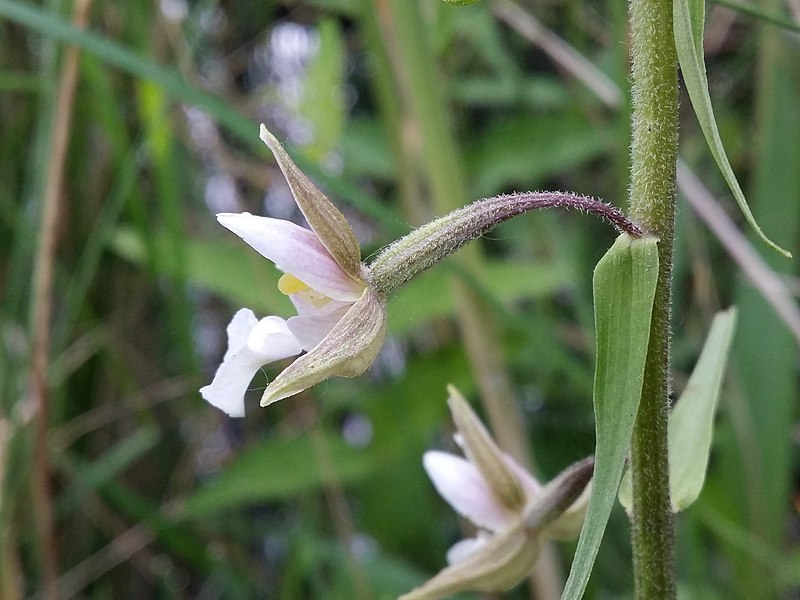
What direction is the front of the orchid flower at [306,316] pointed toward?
to the viewer's left
